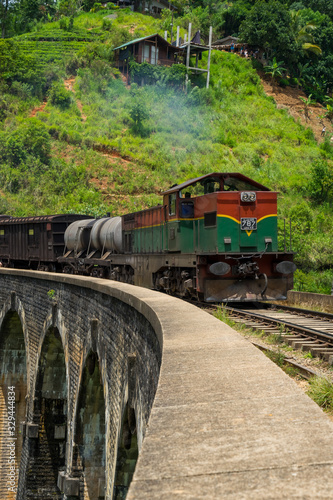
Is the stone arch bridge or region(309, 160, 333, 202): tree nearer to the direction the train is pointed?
the stone arch bridge

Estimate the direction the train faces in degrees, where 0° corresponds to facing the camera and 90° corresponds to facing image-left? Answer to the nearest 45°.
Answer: approximately 315°

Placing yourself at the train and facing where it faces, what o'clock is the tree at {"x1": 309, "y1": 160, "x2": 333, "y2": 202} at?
The tree is roughly at 8 o'clock from the train.
